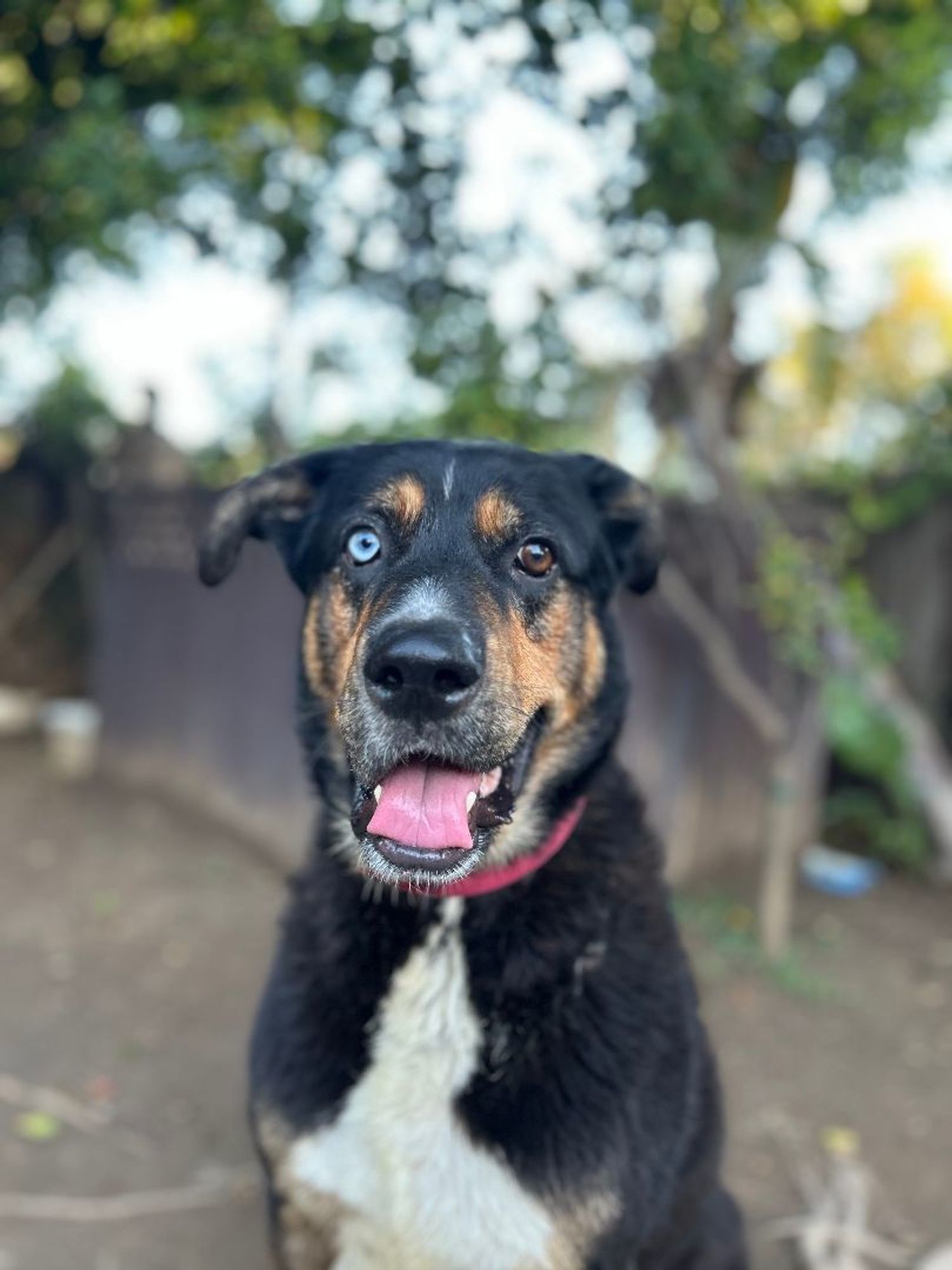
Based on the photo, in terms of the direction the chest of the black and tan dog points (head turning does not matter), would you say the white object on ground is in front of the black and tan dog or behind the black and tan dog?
behind

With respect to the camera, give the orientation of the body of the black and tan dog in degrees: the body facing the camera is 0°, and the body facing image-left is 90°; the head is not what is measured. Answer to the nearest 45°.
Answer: approximately 0°

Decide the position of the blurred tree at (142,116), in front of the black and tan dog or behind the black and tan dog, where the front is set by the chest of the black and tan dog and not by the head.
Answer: behind

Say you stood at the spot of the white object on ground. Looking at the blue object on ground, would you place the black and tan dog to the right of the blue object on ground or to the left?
right

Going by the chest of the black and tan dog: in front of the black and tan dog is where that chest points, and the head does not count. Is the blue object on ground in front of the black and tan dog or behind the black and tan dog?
behind
